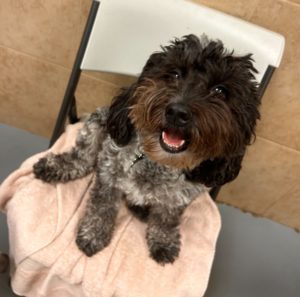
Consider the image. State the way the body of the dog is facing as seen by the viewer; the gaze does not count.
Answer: toward the camera
